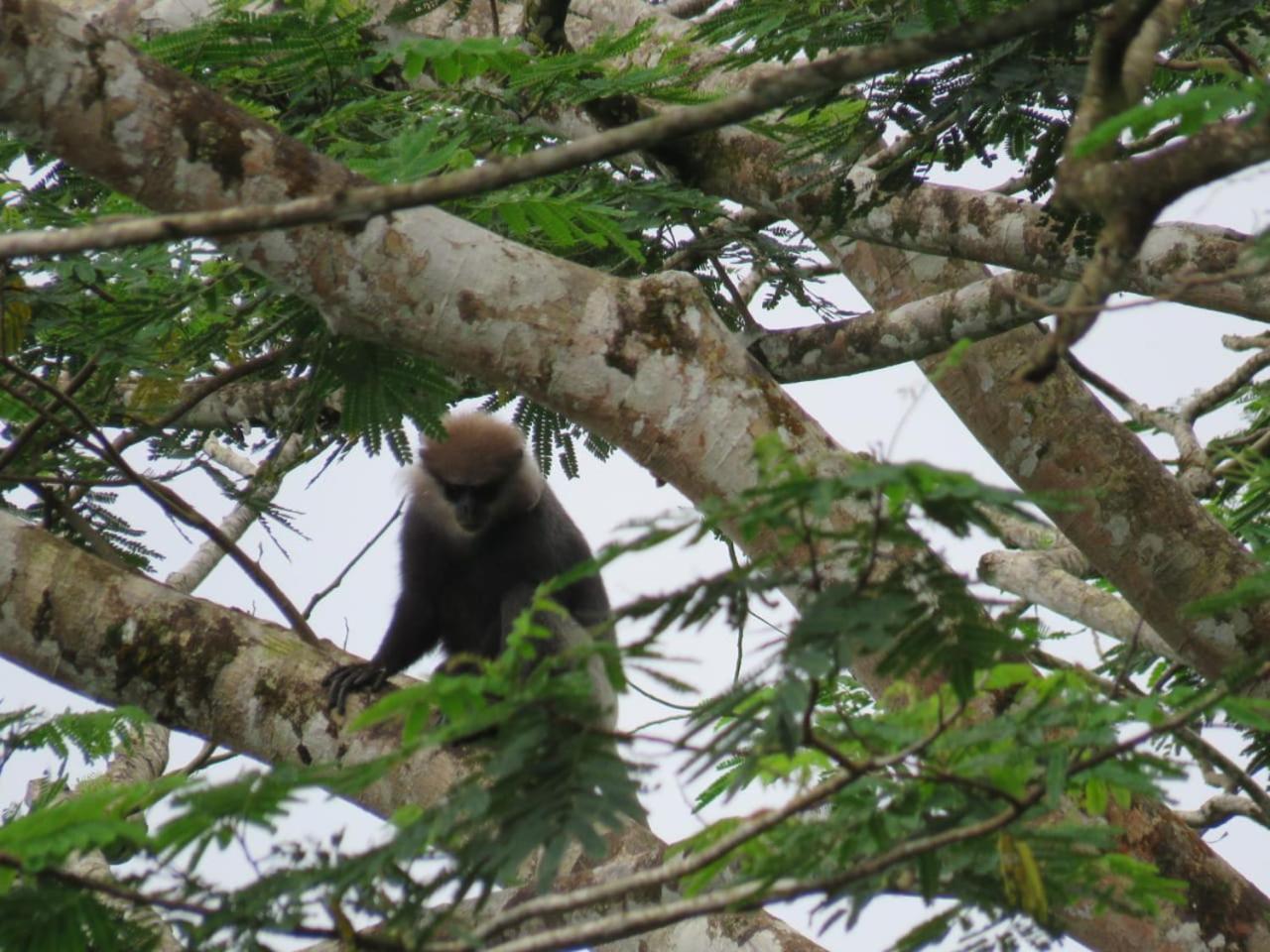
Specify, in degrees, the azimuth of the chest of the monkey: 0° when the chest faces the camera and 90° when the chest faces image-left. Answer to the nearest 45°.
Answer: approximately 0°
